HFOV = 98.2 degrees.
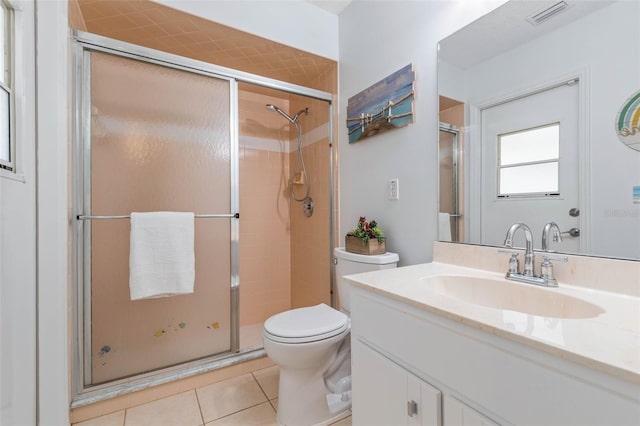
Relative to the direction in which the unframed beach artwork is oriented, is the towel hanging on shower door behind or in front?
in front

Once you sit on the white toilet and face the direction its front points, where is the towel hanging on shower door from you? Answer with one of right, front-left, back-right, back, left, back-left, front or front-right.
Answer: front-right

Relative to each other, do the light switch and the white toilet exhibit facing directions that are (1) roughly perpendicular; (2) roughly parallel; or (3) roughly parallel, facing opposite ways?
roughly parallel

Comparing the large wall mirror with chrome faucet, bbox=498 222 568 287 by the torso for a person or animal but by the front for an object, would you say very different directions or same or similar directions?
same or similar directions

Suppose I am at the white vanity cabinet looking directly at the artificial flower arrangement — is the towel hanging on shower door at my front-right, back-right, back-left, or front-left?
front-left

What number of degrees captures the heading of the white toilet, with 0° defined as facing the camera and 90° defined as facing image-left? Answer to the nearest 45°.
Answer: approximately 45°

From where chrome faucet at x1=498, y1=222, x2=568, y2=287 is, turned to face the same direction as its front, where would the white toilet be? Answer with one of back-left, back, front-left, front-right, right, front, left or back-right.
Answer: front-right

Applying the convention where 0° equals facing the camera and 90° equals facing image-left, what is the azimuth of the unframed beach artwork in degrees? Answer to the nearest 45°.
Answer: approximately 45°

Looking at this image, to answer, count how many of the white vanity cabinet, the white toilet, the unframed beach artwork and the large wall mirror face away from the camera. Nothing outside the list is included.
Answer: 0

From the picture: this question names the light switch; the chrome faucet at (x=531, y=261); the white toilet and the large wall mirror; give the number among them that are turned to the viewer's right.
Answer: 0

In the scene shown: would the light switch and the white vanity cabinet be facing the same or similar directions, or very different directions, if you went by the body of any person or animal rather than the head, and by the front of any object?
same or similar directions

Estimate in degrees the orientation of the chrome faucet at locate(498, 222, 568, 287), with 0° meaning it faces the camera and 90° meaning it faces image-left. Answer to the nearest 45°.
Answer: approximately 45°

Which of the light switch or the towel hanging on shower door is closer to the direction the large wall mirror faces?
the towel hanging on shower door
